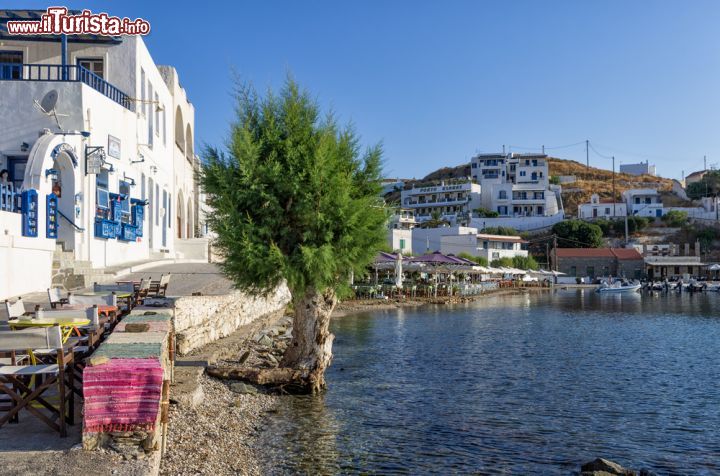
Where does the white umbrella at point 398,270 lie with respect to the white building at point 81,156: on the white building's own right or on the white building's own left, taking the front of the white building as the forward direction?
on the white building's own left

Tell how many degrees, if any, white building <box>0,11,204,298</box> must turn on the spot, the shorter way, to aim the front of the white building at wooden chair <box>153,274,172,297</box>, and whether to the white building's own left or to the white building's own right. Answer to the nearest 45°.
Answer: approximately 45° to the white building's own right

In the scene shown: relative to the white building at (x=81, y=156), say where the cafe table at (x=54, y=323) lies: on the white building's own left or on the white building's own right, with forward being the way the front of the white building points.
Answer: on the white building's own right

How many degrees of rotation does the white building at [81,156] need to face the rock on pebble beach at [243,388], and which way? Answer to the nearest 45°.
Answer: approximately 45° to its right

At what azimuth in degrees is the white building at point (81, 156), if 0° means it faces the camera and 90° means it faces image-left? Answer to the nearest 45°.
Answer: approximately 315°

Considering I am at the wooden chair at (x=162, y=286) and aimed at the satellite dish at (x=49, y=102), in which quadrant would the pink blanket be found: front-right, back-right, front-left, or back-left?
back-left

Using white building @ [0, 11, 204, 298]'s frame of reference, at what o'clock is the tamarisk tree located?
The tamarisk tree is roughly at 1 o'clock from the white building.
